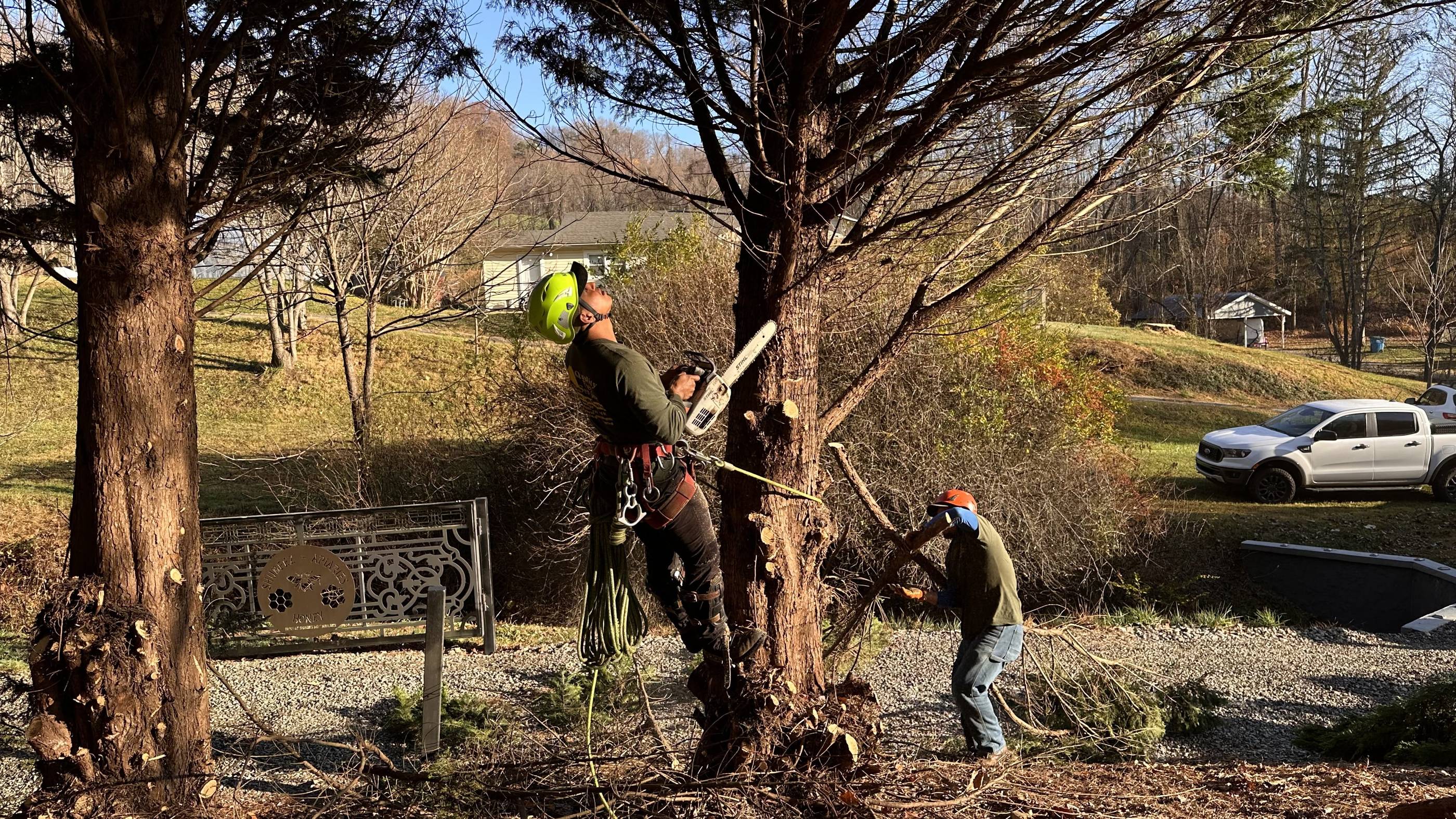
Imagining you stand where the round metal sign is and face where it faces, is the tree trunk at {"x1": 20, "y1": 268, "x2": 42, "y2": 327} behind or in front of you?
behind

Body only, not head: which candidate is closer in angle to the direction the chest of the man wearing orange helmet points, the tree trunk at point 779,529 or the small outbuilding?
the tree trunk

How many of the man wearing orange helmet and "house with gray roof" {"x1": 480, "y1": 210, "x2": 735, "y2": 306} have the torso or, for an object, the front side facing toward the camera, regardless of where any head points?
1

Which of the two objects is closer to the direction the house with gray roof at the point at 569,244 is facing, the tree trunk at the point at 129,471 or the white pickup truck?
the tree trunk

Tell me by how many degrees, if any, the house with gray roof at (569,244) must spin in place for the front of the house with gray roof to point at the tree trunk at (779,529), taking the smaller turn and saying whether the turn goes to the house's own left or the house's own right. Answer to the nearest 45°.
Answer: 0° — it already faces it

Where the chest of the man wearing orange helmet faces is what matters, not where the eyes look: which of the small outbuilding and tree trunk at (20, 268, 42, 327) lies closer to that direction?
the tree trunk

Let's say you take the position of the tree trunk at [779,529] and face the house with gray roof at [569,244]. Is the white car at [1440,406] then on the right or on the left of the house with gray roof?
right

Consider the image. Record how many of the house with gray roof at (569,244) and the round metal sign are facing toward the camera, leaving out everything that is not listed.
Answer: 2

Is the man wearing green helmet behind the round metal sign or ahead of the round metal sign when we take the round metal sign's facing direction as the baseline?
ahead

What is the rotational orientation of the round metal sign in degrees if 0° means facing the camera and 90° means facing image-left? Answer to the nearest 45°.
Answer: approximately 0°

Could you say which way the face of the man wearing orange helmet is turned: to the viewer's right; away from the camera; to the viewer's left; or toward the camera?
to the viewer's left

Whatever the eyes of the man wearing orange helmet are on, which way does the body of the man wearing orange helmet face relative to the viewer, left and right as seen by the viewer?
facing to the left of the viewer

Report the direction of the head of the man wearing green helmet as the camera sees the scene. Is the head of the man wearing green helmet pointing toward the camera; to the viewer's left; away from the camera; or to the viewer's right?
to the viewer's right
